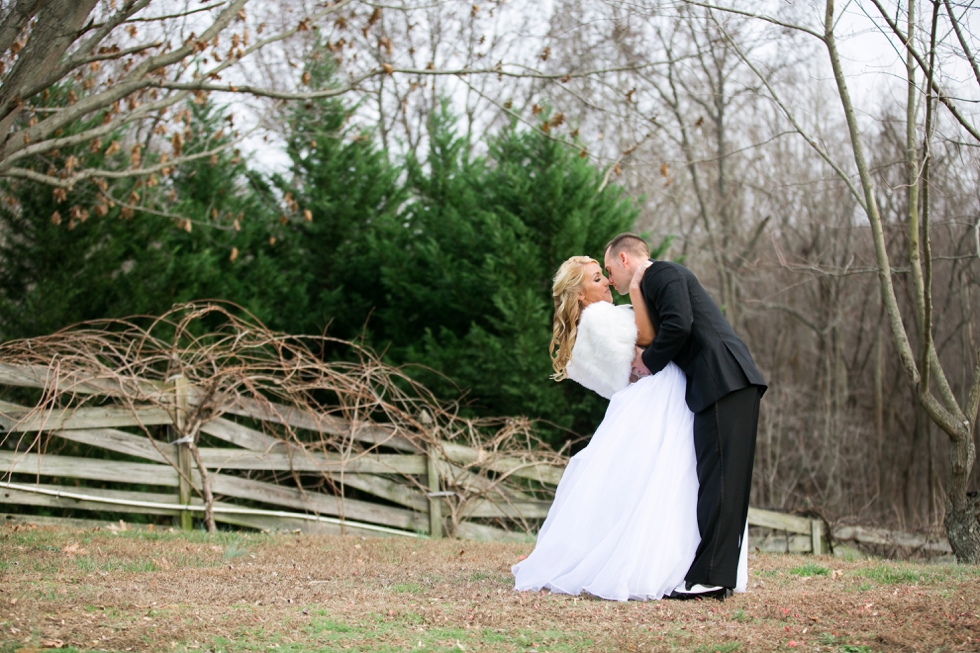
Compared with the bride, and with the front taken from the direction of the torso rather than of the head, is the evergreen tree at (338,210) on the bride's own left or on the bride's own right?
on the bride's own left

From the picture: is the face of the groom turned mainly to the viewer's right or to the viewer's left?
to the viewer's left

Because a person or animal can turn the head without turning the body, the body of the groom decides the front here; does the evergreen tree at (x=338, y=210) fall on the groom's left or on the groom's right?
on the groom's right

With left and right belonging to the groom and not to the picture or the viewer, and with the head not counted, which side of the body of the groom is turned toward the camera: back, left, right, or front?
left

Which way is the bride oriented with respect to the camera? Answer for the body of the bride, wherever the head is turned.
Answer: to the viewer's right

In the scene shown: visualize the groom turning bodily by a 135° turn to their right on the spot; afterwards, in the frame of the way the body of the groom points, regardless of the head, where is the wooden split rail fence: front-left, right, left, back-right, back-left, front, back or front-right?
left

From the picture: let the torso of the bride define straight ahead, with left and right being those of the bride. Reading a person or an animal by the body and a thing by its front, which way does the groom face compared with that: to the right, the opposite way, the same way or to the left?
the opposite way

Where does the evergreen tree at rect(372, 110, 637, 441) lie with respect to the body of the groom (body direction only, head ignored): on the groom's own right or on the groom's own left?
on the groom's own right

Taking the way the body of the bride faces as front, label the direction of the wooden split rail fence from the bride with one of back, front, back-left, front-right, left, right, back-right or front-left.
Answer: back-left

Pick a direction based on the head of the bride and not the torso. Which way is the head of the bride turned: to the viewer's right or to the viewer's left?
to the viewer's right

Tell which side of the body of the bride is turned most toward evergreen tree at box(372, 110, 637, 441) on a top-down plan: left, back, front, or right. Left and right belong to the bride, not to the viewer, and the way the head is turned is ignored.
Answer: left
